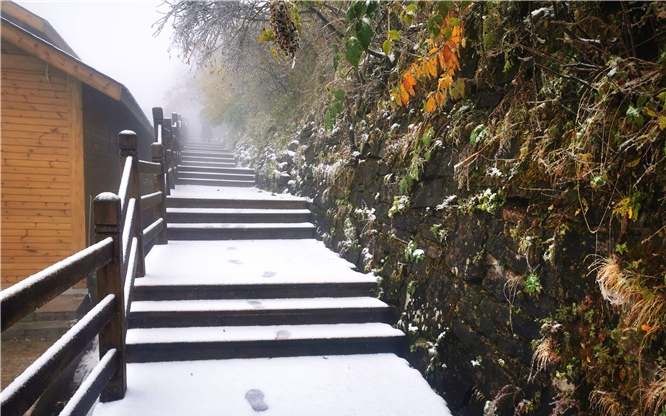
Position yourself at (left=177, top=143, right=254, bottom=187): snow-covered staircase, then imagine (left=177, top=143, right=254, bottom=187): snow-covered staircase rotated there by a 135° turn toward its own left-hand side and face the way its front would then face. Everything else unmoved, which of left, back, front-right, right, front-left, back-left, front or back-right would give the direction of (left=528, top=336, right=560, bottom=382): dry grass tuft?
back-right

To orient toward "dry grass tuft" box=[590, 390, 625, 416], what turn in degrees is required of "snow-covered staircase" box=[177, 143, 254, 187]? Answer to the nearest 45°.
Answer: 0° — it already faces it

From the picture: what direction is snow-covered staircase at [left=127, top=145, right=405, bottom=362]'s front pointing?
toward the camera

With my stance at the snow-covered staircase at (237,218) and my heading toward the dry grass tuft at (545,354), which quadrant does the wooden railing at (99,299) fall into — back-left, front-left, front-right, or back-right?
front-right

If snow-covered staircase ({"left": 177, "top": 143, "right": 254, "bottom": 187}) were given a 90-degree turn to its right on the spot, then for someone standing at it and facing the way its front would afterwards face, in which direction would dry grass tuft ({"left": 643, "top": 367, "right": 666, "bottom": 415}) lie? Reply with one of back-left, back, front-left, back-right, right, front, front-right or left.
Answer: left

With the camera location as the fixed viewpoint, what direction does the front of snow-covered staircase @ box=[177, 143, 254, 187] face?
facing the viewer

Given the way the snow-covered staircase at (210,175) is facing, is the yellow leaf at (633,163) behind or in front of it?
in front

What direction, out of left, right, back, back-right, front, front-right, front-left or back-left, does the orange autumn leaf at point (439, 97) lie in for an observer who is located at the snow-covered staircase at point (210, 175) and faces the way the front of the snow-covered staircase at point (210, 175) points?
front
